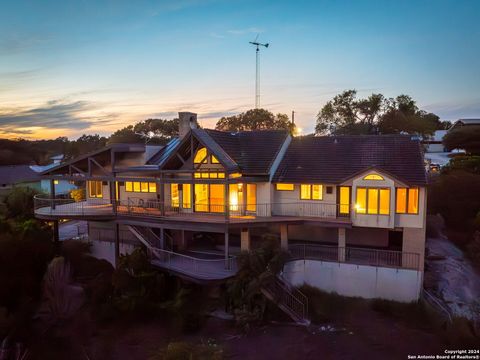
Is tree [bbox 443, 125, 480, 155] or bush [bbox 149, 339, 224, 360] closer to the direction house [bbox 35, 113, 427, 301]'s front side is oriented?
the bush

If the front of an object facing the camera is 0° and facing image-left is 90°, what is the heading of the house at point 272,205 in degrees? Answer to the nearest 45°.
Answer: approximately 0°

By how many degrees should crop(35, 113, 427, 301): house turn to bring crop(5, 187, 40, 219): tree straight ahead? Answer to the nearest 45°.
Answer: approximately 135° to its right

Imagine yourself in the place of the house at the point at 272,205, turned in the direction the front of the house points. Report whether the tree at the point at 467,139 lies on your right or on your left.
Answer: on your left
